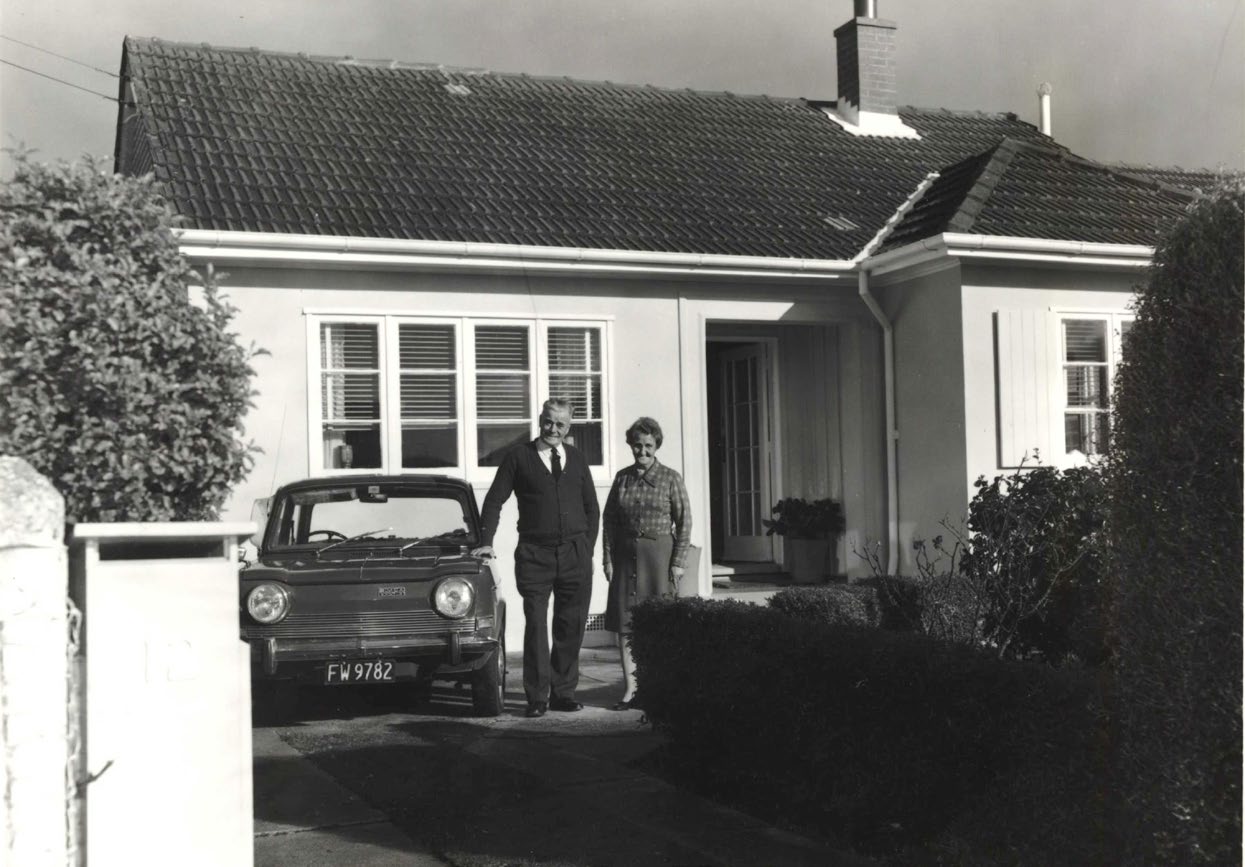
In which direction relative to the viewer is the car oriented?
toward the camera

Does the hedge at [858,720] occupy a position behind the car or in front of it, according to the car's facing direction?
in front

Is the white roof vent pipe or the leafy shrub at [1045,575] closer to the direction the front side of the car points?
the leafy shrub

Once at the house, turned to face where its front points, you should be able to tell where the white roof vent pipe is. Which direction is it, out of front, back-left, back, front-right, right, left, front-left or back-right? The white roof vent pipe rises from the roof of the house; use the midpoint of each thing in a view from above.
back-left

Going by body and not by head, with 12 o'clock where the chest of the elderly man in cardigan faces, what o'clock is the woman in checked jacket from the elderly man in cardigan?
The woman in checked jacket is roughly at 9 o'clock from the elderly man in cardigan.

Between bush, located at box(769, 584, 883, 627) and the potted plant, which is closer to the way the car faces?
the bush

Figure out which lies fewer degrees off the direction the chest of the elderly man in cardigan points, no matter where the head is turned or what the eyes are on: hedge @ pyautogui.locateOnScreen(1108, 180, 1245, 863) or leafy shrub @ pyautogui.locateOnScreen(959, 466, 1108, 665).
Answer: the hedge

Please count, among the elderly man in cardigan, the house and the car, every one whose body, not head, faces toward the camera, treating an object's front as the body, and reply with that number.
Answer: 3

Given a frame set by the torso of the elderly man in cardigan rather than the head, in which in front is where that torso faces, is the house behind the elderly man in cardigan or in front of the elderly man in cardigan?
behind

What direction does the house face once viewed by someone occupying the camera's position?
facing the viewer

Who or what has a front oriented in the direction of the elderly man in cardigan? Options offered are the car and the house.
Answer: the house

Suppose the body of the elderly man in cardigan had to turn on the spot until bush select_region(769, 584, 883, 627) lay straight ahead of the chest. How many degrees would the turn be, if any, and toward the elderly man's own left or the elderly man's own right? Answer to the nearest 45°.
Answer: approximately 90° to the elderly man's own left

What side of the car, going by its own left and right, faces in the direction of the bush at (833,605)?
left

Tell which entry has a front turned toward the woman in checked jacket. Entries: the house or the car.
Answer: the house
